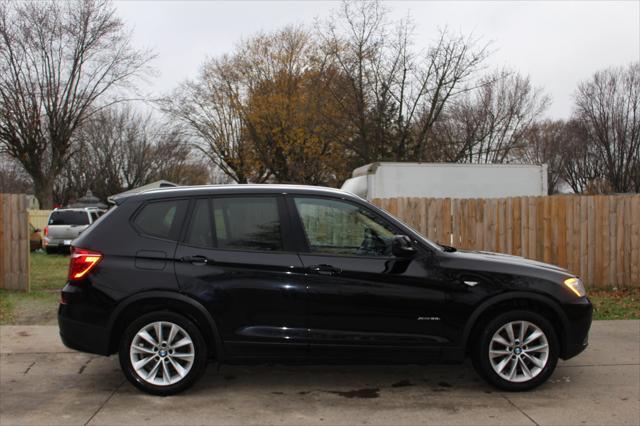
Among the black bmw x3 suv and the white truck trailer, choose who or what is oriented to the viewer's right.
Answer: the black bmw x3 suv

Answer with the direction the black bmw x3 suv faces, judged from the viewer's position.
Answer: facing to the right of the viewer

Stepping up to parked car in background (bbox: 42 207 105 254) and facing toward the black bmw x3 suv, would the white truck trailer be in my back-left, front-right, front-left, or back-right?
front-left

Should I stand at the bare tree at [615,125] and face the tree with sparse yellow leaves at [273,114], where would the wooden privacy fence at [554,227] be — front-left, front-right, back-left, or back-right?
front-left

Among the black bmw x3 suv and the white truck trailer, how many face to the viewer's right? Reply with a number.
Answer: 1

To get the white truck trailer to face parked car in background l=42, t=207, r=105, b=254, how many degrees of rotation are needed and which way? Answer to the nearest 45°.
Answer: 0° — it already faces it

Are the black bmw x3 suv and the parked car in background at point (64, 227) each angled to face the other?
no

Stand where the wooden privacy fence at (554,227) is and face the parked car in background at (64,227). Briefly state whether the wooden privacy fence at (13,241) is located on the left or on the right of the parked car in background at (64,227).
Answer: left

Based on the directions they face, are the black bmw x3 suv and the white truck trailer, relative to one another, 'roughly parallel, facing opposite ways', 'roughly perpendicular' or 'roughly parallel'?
roughly parallel, facing opposite ways

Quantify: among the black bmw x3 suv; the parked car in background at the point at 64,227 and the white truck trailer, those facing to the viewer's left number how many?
1

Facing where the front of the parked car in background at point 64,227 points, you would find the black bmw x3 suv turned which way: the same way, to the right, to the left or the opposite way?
to the right

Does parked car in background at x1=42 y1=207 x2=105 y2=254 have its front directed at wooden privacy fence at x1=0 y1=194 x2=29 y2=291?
no

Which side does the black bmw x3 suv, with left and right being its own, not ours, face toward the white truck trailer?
left

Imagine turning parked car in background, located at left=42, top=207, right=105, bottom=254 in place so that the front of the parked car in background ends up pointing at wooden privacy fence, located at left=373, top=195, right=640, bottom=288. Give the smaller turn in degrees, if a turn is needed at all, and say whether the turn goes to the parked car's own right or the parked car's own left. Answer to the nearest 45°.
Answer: approximately 90° to the parked car's own right

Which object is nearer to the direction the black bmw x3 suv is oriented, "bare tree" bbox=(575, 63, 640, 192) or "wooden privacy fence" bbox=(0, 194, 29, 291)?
the bare tree

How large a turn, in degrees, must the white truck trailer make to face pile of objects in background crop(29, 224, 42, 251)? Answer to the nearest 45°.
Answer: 0° — it already faces it

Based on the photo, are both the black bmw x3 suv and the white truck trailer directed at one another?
no

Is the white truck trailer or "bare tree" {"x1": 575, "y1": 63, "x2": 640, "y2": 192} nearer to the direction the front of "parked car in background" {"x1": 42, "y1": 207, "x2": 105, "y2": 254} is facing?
the bare tree

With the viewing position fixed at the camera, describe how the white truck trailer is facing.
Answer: facing to the left of the viewer

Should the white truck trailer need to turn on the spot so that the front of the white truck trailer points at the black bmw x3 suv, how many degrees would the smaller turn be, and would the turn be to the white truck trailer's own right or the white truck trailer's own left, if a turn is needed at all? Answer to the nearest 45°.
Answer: approximately 90° to the white truck trailer's own left

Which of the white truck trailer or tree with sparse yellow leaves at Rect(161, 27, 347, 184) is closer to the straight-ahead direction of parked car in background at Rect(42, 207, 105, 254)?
the tree with sparse yellow leaves

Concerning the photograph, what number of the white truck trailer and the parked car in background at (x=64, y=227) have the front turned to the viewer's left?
1
